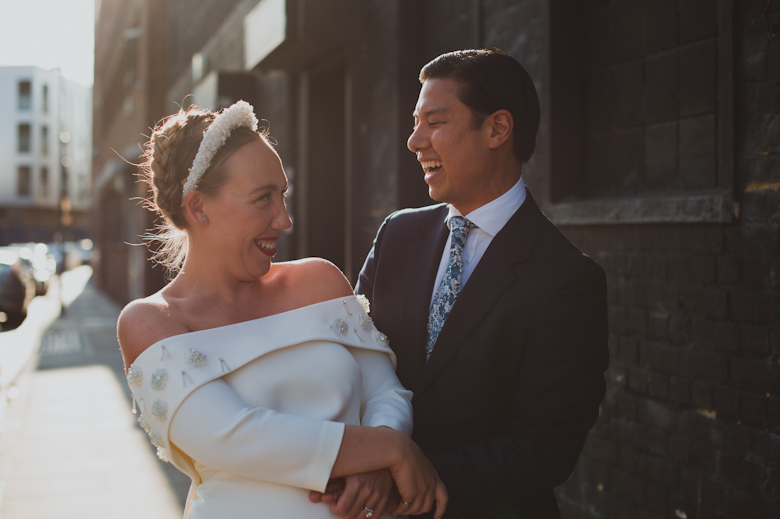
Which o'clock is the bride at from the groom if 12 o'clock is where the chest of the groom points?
The bride is roughly at 1 o'clock from the groom.

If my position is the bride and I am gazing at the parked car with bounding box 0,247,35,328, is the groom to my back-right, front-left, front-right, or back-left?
back-right

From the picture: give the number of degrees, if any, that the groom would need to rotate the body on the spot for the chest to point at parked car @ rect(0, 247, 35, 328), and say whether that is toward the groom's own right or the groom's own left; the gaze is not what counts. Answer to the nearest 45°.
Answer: approximately 90° to the groom's own right

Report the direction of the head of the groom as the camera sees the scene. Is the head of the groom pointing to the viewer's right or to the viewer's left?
to the viewer's left

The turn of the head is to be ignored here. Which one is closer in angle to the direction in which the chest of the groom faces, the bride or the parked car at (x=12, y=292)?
the bride

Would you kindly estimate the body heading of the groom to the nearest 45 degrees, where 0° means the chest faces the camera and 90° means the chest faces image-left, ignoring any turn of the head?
approximately 45°
